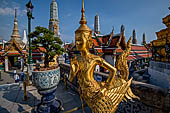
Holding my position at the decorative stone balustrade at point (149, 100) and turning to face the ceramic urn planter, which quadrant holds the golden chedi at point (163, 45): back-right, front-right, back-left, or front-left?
back-right

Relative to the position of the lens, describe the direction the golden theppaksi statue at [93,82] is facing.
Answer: facing the viewer and to the left of the viewer

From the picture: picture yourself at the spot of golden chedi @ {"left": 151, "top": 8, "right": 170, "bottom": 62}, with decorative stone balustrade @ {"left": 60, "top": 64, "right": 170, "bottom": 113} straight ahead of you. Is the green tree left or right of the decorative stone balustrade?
right

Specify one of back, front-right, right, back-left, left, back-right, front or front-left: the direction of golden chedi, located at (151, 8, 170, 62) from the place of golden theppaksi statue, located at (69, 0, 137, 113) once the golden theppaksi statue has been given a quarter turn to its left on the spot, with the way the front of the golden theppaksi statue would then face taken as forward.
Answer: left

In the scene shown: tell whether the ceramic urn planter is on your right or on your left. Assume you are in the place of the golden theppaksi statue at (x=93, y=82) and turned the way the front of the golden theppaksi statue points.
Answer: on your right

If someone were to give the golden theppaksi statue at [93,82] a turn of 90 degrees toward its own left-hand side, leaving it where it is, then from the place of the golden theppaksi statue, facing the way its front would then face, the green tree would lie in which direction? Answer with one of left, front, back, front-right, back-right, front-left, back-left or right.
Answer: back

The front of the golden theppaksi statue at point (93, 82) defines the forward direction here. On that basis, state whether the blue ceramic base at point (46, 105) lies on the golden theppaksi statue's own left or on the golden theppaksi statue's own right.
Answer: on the golden theppaksi statue's own right
